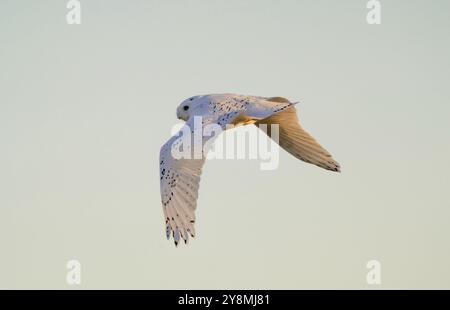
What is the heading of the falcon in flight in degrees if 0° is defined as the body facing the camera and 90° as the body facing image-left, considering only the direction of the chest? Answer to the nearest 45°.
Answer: approximately 90°
